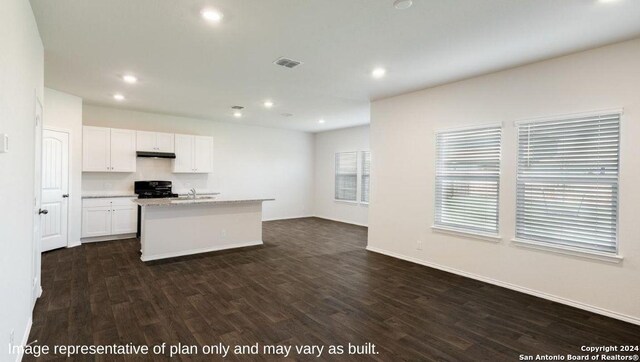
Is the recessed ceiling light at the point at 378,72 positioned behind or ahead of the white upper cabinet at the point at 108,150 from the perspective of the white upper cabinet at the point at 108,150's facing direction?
ahead

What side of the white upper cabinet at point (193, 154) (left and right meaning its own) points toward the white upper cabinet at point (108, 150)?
right

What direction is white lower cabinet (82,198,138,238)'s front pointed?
toward the camera

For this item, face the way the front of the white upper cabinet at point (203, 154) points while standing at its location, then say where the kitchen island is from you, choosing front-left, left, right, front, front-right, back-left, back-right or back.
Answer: front

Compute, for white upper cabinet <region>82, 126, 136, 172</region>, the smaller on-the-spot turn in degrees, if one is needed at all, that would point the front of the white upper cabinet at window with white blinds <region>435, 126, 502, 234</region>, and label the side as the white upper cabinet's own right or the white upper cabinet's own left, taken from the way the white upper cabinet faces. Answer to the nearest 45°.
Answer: approximately 45° to the white upper cabinet's own left

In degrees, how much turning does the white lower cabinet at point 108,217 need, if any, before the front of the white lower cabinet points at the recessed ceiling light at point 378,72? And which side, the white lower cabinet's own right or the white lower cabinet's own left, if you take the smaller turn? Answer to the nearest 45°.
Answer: approximately 45° to the white lower cabinet's own left

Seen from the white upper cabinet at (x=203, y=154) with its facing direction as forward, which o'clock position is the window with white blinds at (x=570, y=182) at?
The window with white blinds is roughly at 11 o'clock from the white upper cabinet.

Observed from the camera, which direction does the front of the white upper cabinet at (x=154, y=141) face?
facing the viewer

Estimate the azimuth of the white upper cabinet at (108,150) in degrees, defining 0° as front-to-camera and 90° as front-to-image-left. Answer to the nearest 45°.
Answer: approximately 0°

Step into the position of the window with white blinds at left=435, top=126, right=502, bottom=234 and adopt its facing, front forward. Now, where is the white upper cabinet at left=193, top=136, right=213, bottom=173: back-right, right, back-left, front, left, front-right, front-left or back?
front-right

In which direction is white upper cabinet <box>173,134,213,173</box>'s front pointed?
toward the camera

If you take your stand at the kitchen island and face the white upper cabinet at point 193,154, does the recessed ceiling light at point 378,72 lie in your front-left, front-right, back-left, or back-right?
back-right
